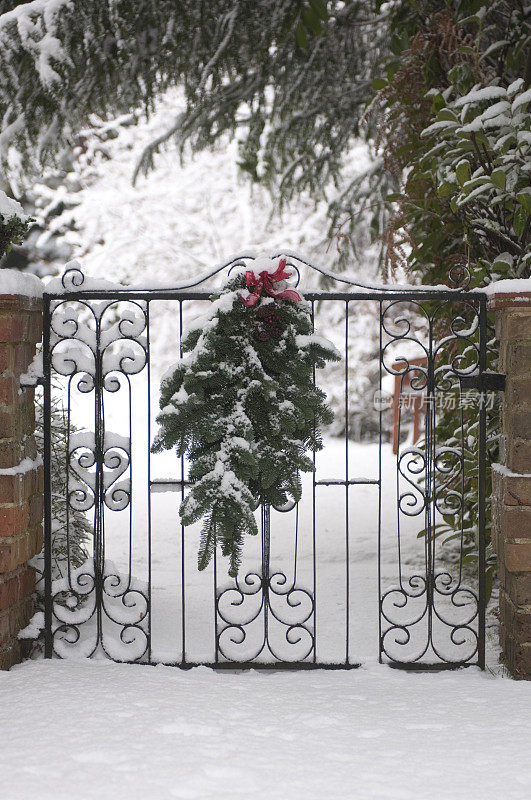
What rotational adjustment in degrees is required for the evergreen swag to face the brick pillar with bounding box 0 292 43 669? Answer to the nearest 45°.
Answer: approximately 90° to its right

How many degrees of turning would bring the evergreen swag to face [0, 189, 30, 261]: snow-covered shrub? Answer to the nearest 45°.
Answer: approximately 90° to its right

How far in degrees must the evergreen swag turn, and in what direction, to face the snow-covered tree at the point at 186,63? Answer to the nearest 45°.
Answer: approximately 180°

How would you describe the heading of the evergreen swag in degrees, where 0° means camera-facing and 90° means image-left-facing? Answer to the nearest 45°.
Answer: approximately 0°

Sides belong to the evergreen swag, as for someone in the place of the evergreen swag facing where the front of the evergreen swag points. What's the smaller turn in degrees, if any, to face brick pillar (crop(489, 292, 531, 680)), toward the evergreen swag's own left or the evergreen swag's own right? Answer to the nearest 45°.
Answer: approximately 90° to the evergreen swag's own left
